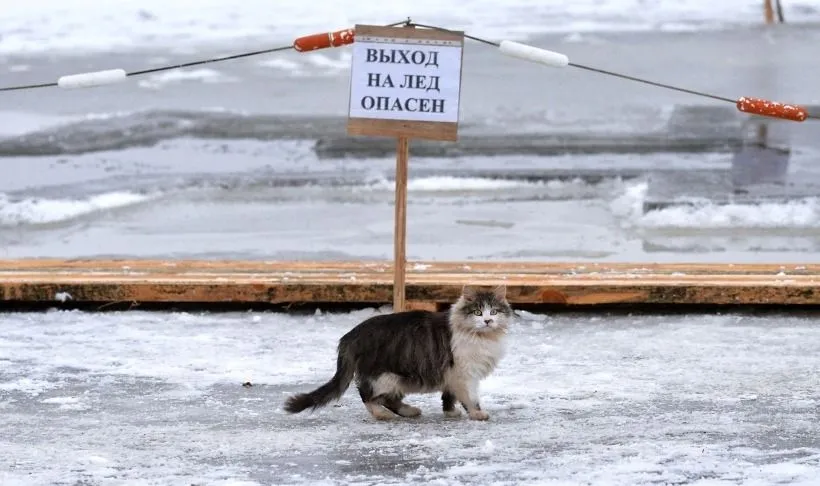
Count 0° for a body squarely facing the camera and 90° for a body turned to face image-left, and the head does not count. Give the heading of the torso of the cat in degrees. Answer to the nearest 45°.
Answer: approximately 270°

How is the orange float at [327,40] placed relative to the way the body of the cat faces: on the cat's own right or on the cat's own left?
on the cat's own left
